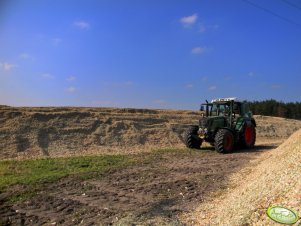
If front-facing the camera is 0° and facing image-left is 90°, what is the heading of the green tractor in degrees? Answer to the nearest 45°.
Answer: approximately 45°
